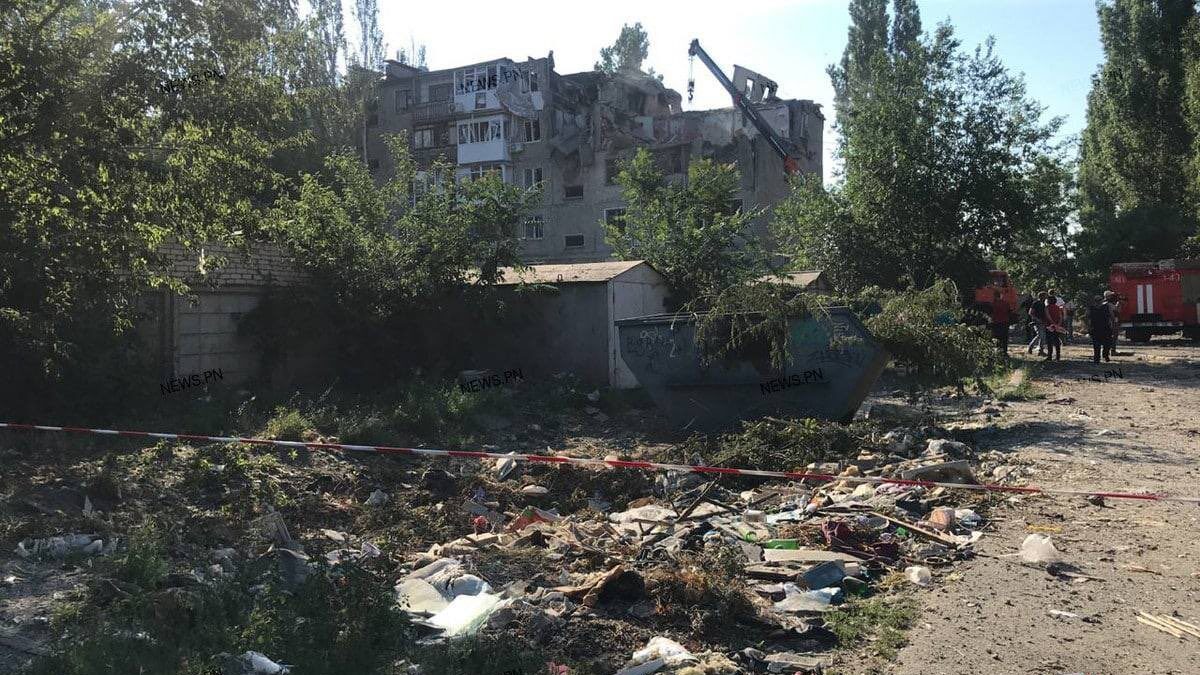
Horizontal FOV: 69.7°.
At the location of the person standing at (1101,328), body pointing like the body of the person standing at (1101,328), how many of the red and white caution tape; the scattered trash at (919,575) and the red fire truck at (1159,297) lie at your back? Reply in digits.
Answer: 2

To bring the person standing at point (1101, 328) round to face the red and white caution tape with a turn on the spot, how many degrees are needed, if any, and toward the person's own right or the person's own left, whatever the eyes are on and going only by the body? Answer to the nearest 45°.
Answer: approximately 180°

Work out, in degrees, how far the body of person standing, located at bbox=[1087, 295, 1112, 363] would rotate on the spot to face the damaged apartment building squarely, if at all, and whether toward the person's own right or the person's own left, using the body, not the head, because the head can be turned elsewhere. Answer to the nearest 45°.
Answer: approximately 45° to the person's own left

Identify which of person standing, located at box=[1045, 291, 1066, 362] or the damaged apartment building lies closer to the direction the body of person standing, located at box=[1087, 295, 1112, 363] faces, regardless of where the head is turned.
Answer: the damaged apartment building

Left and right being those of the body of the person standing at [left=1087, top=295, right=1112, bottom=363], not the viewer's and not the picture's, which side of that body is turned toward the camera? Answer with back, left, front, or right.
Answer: back

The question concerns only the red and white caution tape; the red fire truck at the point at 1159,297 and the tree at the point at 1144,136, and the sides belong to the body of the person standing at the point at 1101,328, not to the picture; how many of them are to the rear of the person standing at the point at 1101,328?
1
